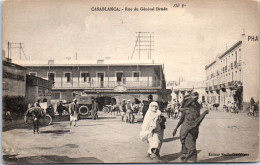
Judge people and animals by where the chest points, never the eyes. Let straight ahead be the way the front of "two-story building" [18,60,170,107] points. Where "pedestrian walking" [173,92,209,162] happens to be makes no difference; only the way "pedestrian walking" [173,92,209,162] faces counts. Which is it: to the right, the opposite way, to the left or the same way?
the same way

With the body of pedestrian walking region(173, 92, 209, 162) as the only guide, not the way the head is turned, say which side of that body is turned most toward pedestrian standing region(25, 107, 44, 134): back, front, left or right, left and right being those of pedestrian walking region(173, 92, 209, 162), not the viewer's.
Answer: right

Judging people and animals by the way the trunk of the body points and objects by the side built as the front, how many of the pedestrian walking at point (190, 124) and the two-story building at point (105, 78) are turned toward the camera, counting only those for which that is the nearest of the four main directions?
2

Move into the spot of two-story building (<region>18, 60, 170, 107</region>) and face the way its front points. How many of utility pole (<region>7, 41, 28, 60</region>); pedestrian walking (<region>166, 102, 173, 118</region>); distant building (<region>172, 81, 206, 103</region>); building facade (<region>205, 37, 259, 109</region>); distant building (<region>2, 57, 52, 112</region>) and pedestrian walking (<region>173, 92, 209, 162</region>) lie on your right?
2

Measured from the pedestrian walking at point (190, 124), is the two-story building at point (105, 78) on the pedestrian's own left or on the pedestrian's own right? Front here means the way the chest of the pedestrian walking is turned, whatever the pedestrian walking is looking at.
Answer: on the pedestrian's own right

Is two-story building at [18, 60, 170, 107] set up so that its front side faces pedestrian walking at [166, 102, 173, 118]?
no

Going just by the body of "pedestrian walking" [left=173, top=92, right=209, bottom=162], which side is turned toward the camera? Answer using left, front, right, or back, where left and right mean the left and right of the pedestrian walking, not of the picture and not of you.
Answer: front
